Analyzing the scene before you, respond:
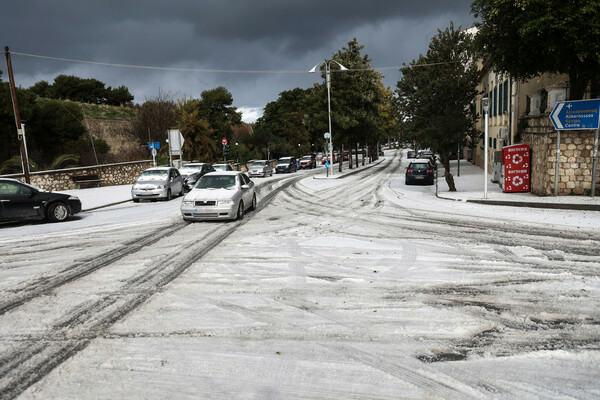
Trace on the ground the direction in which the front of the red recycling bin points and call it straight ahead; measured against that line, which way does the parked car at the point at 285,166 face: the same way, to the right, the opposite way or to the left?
the same way

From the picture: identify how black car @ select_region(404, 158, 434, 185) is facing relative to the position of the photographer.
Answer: facing away from the viewer

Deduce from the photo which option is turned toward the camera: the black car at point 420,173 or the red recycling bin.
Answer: the red recycling bin

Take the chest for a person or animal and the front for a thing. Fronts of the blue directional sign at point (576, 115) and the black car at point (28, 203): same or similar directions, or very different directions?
very different directions

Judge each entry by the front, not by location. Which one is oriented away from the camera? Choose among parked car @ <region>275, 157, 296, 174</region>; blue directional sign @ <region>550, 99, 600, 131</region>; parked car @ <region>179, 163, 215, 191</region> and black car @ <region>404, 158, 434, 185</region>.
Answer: the black car

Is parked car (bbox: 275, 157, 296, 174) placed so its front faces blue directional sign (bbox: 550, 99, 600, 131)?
no

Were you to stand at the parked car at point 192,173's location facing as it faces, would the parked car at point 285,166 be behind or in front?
behind

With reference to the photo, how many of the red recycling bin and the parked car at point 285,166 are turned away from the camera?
0

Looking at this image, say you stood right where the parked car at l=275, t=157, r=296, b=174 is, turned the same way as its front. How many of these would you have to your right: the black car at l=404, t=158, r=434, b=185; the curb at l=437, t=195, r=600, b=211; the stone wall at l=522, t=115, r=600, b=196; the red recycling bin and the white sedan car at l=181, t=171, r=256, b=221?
0

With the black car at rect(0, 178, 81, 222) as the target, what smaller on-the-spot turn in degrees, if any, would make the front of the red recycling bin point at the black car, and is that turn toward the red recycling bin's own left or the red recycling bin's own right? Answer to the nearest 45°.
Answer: approximately 45° to the red recycling bin's own right

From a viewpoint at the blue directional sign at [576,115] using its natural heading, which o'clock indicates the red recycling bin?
The red recycling bin is roughly at 4 o'clock from the blue directional sign.

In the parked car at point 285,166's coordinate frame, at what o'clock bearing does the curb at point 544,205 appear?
The curb is roughly at 10 o'clock from the parked car.

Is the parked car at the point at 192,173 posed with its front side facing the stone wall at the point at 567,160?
no

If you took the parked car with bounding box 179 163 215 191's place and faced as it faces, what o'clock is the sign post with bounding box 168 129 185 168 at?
The sign post is roughly at 4 o'clock from the parked car.

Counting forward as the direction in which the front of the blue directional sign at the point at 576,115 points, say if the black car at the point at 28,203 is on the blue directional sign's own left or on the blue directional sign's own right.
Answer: on the blue directional sign's own right

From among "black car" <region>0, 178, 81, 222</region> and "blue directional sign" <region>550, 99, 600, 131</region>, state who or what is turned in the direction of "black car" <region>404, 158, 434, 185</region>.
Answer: "black car" <region>0, 178, 81, 222</region>

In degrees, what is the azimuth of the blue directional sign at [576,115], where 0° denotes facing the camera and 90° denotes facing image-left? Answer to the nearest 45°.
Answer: approximately 0°
